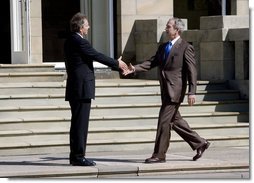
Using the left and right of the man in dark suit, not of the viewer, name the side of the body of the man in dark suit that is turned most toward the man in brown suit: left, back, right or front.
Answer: front

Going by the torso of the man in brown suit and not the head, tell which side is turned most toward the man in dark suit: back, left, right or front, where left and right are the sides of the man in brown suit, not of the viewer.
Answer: front

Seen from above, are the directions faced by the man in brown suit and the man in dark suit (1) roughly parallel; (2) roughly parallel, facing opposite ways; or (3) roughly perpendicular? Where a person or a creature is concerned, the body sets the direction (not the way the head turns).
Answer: roughly parallel, facing opposite ways

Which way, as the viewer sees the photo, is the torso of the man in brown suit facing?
to the viewer's left

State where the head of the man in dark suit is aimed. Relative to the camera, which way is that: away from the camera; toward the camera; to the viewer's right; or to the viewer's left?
to the viewer's right

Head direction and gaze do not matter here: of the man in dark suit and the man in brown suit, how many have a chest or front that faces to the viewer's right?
1

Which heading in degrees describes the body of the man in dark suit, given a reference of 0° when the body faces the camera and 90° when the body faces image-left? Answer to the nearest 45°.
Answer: approximately 270°

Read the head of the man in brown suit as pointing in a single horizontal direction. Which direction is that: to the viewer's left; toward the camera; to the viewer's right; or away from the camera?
to the viewer's left
